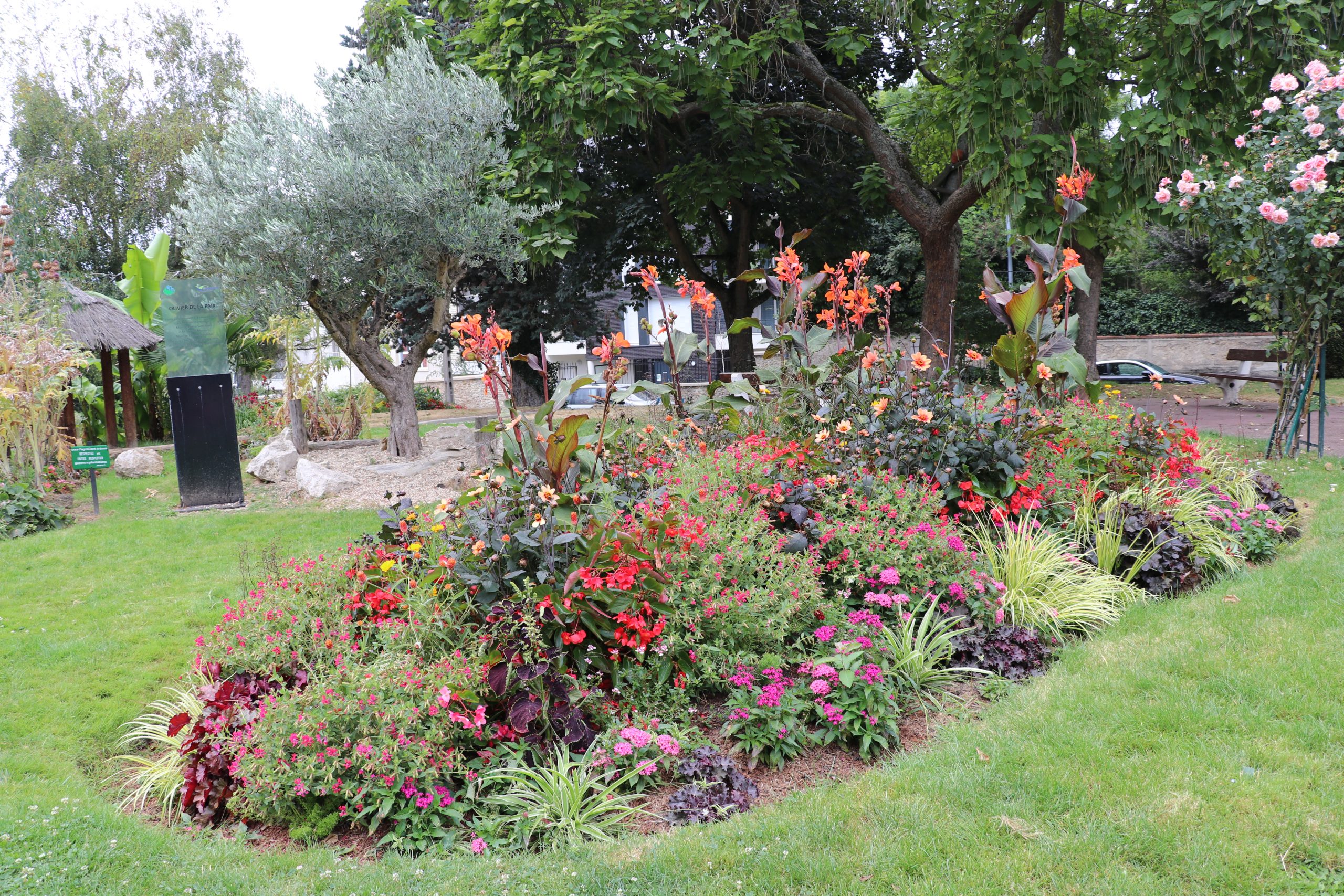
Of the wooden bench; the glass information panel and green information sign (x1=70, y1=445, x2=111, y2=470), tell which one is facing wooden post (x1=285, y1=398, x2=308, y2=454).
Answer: the wooden bench

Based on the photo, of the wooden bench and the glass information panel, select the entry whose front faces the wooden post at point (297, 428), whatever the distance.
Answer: the wooden bench

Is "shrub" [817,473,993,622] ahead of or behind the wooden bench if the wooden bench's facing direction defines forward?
ahead

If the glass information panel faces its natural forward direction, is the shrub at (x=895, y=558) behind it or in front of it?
in front

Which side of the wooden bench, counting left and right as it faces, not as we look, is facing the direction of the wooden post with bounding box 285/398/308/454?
front

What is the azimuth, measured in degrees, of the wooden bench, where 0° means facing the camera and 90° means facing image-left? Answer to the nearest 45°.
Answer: approximately 45°

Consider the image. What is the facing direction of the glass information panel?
toward the camera

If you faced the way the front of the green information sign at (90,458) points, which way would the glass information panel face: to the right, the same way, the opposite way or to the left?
the same way

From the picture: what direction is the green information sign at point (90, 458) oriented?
toward the camera

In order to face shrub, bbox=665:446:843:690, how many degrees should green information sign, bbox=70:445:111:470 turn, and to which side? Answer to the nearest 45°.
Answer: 0° — it already faces it

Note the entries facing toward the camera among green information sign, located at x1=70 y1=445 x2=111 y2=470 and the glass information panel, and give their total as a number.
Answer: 2

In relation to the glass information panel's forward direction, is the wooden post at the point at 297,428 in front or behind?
behind

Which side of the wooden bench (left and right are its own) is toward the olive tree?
front

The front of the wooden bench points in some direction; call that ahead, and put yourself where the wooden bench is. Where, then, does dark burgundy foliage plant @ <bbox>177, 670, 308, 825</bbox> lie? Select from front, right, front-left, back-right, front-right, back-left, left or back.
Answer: front-left

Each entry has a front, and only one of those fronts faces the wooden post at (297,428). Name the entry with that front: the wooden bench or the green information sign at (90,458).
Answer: the wooden bench
